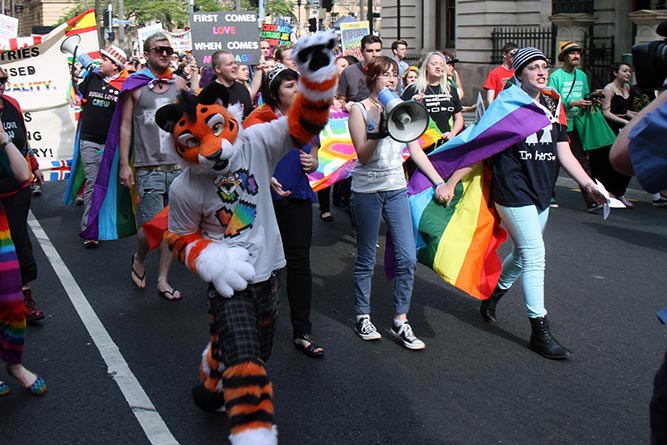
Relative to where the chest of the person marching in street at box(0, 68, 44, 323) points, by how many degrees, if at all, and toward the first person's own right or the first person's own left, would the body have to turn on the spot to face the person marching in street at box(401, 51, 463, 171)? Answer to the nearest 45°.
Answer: approximately 90° to the first person's own left

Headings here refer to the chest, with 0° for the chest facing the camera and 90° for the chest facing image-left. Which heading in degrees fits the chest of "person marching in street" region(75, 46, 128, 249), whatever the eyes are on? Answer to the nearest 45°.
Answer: approximately 0°

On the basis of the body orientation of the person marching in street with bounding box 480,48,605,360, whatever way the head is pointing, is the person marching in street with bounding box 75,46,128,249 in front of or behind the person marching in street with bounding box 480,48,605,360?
behind

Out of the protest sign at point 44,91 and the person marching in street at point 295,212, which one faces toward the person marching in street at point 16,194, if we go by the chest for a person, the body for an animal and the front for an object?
the protest sign

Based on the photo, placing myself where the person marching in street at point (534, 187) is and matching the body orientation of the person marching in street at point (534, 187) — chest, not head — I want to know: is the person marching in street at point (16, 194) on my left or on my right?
on my right

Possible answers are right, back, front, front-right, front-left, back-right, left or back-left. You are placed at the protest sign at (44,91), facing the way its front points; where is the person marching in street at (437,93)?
front-left

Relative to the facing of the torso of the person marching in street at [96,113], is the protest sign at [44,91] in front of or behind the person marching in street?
behind

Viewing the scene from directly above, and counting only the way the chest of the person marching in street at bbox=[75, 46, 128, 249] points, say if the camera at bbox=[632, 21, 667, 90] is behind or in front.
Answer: in front

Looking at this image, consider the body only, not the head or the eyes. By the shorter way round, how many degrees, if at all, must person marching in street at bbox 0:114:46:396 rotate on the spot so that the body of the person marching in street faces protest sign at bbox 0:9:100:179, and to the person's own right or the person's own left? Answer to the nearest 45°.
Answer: approximately 135° to the person's own left

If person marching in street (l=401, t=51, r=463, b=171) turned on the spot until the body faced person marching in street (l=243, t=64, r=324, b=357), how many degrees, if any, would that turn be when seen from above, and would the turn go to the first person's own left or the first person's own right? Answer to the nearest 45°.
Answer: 0° — they already face them

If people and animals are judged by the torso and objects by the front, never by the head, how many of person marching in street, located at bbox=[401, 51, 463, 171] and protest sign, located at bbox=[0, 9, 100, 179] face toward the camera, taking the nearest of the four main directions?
2

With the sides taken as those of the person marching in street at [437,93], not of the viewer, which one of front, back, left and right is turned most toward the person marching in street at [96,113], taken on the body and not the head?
right

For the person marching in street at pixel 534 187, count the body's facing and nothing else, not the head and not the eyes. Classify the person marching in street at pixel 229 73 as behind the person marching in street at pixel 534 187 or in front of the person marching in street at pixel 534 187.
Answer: behind

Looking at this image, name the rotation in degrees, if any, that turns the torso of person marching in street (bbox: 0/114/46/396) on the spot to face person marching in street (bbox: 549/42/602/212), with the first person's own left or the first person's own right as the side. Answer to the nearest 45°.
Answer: approximately 90° to the first person's own left

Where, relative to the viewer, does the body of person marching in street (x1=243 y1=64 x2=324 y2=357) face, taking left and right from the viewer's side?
facing the viewer and to the right of the viewer

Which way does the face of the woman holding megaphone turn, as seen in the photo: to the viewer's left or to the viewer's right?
to the viewer's right

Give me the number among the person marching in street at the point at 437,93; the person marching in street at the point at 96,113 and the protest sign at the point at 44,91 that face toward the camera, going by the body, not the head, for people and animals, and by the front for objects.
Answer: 3
